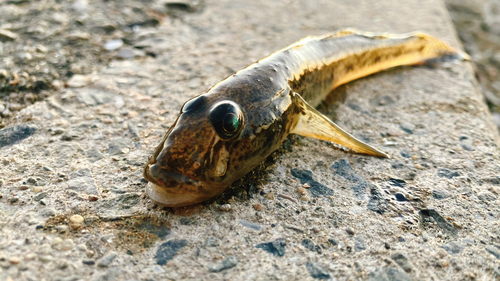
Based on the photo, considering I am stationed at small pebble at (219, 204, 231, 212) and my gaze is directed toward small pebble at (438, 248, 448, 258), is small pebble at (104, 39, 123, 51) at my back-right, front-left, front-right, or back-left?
back-left

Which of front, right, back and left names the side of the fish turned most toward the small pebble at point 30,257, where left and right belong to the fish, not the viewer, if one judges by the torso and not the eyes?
front

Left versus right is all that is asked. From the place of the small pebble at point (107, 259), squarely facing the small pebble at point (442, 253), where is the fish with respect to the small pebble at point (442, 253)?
left

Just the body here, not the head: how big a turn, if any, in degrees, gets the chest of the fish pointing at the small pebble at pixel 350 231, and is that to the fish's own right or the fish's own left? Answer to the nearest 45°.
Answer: approximately 90° to the fish's own left

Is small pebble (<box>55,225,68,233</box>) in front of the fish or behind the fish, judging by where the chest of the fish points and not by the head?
in front

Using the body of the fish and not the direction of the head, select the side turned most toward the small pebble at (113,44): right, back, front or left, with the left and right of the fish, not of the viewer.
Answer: right

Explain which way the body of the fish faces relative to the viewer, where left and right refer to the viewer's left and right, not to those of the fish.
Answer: facing the viewer and to the left of the viewer

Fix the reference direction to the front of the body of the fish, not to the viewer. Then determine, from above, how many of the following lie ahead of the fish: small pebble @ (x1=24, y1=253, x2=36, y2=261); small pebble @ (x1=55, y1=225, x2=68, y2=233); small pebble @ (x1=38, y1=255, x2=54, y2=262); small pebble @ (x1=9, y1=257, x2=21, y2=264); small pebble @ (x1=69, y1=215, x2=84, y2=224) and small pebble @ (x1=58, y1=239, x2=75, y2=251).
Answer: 6

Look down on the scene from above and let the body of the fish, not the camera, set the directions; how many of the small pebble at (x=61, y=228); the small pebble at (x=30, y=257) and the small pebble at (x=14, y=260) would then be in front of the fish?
3

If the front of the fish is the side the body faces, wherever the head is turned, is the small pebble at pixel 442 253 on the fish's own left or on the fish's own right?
on the fish's own left

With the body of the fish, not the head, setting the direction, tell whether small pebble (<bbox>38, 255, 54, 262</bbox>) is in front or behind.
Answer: in front

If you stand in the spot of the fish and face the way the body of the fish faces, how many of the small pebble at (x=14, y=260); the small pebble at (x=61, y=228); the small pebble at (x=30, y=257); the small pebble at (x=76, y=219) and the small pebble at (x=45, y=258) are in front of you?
5

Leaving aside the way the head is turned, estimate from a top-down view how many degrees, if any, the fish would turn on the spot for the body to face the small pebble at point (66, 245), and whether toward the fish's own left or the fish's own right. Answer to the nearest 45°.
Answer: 0° — it already faces it
